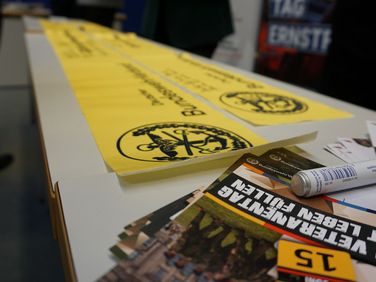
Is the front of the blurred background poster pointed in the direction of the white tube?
yes

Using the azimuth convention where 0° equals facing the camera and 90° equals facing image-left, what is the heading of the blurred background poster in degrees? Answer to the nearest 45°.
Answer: approximately 0°

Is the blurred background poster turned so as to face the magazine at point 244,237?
yes

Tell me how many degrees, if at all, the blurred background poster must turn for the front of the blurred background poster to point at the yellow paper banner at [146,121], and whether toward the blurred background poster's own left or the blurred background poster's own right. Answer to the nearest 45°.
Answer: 0° — it already faces it
